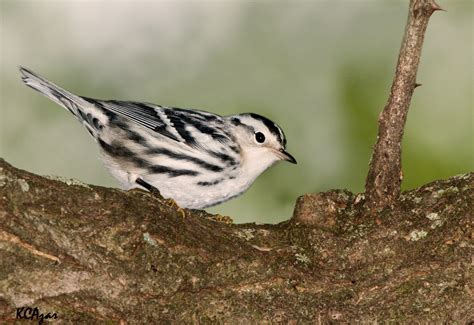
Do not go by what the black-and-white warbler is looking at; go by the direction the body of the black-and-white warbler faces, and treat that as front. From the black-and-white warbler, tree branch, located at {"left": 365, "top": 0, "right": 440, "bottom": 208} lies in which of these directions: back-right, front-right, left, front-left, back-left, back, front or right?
front-right

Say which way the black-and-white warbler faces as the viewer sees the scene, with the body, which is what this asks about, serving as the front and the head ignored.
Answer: to the viewer's right
